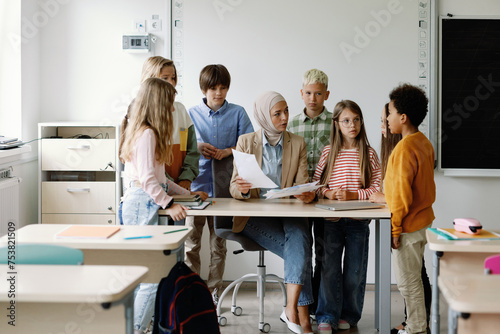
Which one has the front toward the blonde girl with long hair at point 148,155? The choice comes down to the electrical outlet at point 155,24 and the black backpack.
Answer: the electrical outlet

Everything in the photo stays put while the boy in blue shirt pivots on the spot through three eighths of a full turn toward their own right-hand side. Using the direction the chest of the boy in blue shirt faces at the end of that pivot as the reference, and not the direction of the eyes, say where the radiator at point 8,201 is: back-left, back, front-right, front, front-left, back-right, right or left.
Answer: front-left

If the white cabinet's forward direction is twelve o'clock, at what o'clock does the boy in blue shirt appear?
The boy in blue shirt is roughly at 10 o'clock from the white cabinet.

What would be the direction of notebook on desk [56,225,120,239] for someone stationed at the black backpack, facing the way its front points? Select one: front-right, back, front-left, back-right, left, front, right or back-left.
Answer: back

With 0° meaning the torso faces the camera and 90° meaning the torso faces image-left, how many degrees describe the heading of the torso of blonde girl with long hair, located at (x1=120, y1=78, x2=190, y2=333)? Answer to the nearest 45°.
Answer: approximately 270°

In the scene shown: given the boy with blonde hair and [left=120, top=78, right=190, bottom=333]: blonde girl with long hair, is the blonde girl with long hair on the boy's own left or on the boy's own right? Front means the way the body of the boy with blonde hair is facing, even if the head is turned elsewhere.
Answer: on the boy's own right

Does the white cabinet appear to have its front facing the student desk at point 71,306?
yes

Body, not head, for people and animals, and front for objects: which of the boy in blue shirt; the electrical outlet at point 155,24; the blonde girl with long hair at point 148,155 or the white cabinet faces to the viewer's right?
the blonde girl with long hair

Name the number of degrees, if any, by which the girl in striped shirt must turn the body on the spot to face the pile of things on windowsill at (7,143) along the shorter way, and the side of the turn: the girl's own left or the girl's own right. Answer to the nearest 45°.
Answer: approximately 90° to the girl's own right

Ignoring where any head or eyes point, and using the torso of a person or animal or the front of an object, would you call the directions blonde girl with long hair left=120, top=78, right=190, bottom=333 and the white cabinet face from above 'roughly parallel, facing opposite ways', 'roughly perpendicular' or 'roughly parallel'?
roughly perpendicular

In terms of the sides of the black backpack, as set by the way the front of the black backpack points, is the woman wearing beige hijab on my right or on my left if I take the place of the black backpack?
on my left
